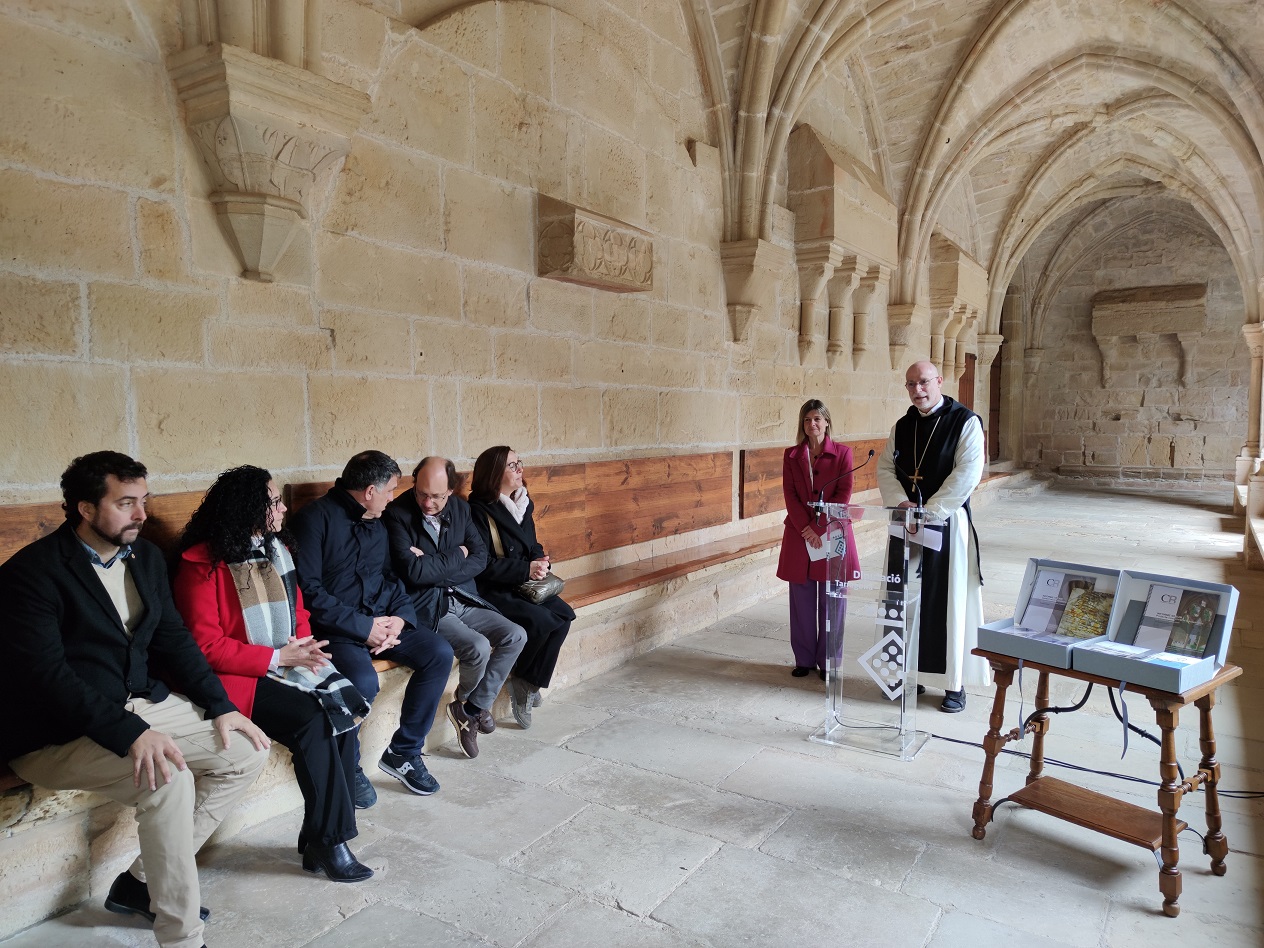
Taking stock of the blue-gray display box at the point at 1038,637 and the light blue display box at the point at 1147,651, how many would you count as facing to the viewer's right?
0

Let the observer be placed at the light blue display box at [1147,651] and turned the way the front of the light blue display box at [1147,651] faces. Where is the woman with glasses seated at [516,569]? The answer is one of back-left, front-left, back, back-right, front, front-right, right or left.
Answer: front-right

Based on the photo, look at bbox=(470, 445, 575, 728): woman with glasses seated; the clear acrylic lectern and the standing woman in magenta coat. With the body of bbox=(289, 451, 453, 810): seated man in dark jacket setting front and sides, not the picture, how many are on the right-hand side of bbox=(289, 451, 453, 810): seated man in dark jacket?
0

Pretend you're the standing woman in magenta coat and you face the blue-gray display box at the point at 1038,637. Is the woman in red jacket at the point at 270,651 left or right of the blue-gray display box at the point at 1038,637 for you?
right

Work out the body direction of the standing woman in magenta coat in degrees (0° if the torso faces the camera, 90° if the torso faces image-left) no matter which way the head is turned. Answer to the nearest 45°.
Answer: approximately 0°

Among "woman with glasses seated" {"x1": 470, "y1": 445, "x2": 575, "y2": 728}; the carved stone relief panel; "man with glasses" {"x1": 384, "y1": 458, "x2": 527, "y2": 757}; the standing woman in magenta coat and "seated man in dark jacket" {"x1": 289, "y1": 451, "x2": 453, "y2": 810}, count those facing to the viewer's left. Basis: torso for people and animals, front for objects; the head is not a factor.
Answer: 0

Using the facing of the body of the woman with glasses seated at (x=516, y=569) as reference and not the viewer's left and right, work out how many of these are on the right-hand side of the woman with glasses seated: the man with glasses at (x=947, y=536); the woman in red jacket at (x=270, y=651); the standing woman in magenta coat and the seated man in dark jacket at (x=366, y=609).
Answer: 2

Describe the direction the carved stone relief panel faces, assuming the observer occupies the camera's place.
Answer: facing the viewer and to the right of the viewer

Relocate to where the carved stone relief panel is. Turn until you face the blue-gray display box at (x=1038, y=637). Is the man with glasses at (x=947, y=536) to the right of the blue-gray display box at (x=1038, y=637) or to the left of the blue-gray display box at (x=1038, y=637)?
left

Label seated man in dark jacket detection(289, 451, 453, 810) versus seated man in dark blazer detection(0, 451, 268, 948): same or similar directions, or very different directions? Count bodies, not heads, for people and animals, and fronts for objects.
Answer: same or similar directions

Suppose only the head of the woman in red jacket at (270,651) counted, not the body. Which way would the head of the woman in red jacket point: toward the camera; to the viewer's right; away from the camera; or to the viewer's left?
to the viewer's right

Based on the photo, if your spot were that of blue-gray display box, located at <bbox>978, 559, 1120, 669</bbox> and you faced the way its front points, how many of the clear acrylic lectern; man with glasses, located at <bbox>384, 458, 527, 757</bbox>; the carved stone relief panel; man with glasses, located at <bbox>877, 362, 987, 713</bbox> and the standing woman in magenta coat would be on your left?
0

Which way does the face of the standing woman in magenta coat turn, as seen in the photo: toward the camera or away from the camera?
toward the camera

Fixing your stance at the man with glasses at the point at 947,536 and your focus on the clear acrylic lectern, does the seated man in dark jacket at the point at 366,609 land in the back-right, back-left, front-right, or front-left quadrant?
front-right

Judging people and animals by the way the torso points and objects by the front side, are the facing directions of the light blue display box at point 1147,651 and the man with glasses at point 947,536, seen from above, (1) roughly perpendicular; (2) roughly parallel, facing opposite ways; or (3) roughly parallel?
roughly parallel

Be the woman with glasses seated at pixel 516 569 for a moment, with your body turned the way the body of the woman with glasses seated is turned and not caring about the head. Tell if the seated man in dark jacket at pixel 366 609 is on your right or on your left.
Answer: on your right

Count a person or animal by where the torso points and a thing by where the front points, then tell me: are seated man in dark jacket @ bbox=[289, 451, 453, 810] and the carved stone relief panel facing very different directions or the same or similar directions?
same or similar directions

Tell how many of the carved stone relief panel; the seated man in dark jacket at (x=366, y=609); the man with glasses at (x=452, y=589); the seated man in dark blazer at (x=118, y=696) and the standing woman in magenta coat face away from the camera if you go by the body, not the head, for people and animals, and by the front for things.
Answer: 0

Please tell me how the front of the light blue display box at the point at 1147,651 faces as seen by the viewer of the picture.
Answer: facing the viewer and to the left of the viewer

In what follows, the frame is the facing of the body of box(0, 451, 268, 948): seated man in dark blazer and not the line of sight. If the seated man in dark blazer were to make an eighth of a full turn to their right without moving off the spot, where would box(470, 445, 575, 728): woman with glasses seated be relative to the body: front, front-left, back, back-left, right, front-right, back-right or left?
back-left

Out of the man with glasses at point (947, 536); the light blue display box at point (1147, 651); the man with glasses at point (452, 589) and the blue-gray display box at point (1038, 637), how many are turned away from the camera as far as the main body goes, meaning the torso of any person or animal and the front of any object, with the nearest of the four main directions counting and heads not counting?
0

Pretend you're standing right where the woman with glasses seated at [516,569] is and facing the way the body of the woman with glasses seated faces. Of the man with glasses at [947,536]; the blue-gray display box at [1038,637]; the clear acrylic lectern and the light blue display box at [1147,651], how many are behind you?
0
